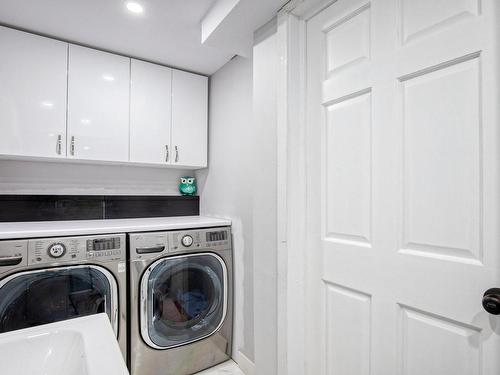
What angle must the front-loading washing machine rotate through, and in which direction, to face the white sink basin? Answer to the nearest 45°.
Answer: approximately 45° to its right

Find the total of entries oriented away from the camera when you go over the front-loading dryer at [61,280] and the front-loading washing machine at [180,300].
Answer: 0

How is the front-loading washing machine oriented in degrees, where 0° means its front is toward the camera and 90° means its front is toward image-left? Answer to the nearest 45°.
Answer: approximately 315°

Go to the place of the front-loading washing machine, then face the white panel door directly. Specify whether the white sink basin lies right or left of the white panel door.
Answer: right

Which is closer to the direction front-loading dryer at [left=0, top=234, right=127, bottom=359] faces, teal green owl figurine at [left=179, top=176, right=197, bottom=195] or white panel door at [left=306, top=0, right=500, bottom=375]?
the white panel door

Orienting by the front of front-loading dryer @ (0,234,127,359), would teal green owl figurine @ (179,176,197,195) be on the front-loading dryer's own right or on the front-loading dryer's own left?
on the front-loading dryer's own left

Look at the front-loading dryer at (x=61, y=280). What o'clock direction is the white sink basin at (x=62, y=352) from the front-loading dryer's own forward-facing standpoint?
The white sink basin is roughly at 12 o'clock from the front-loading dryer.

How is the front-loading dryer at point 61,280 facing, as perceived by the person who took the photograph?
facing the viewer
